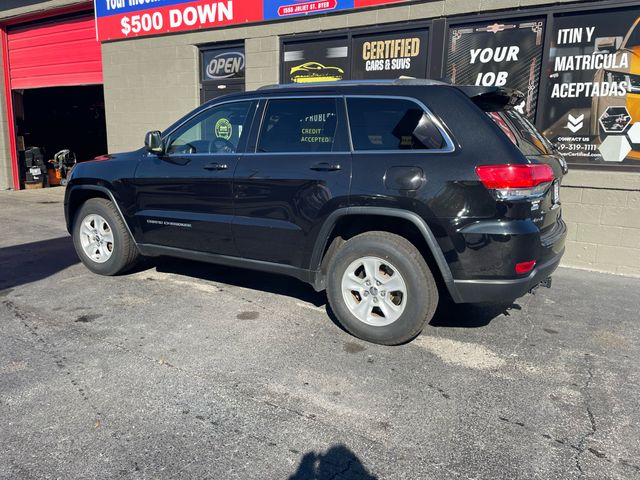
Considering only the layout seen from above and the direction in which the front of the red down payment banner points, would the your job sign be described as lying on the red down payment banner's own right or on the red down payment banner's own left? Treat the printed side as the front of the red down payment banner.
on the red down payment banner's own left

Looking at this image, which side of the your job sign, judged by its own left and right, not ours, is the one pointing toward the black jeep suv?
front

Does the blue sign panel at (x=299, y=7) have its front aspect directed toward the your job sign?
no

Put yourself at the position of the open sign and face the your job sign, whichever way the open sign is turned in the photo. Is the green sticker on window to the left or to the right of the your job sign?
right

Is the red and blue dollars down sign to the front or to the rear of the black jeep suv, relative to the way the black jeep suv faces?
to the front

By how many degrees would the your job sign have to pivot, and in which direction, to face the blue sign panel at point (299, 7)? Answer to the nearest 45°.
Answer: approximately 90° to its right

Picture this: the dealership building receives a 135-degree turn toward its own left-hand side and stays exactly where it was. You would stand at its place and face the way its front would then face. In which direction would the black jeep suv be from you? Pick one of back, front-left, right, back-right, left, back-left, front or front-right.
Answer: right

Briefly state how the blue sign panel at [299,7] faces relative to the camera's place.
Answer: facing the viewer and to the left of the viewer

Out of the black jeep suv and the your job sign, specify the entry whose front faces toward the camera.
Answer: the your job sign

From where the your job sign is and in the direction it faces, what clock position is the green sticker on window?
The green sticker on window is roughly at 1 o'clock from your job sign.

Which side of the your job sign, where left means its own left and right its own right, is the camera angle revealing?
front

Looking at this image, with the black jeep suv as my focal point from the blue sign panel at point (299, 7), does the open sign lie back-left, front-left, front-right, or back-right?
back-right

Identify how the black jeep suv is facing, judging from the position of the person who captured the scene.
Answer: facing away from the viewer and to the left of the viewer

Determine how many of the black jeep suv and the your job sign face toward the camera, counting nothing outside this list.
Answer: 1

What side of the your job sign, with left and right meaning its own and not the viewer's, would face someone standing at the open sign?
right

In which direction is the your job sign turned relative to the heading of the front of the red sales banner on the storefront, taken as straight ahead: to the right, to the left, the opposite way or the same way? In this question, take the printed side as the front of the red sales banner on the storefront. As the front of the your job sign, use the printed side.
the same way

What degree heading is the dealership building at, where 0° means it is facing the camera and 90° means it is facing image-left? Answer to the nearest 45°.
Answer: approximately 45°
